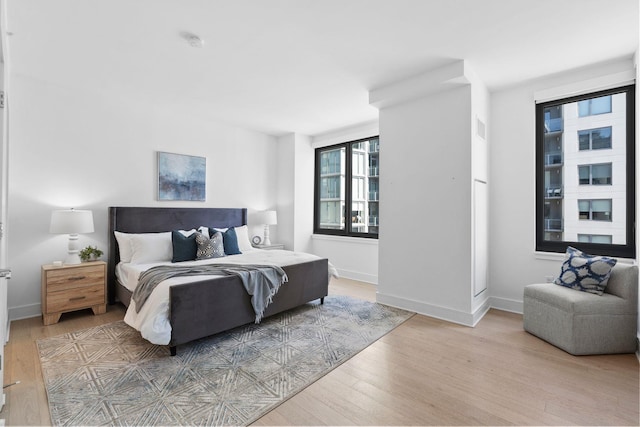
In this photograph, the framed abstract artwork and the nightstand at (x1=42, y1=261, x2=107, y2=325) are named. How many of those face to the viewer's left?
0

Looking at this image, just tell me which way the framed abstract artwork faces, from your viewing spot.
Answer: facing the viewer and to the right of the viewer

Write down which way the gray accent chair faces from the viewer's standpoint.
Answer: facing the viewer and to the left of the viewer

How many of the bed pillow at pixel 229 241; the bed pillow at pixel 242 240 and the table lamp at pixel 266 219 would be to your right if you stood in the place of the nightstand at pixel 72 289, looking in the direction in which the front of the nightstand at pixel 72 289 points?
0

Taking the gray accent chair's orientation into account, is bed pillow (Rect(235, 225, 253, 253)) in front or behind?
in front

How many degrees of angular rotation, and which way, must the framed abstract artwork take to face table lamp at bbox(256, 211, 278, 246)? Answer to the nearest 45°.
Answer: approximately 45° to its left

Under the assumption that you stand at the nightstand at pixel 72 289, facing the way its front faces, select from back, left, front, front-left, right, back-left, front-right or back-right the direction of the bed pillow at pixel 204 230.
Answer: front-left

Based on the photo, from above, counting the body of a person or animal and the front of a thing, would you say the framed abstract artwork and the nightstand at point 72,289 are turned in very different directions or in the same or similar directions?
same or similar directions

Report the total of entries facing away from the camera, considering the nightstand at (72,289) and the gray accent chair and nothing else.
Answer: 0

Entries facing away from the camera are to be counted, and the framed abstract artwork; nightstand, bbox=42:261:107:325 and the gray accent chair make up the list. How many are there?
0

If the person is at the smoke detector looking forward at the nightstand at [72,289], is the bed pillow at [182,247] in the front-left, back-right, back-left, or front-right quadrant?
front-right

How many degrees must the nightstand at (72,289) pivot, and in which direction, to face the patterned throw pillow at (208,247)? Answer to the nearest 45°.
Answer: approximately 45° to its left

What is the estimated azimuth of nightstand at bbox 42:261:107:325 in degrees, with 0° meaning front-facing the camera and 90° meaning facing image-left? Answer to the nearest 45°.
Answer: approximately 315°
